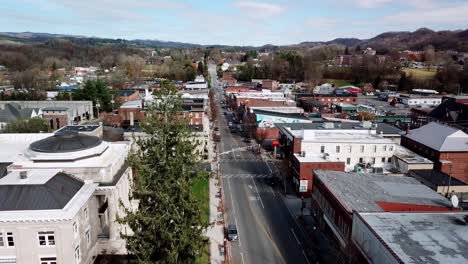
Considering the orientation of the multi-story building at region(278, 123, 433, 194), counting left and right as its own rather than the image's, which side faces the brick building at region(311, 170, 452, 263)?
left

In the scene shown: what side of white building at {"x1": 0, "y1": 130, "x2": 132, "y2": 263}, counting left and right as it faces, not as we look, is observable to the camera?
right

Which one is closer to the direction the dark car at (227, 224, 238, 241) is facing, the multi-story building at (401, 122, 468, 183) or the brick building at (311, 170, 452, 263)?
the brick building

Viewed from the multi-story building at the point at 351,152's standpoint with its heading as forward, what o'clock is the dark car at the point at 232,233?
The dark car is roughly at 10 o'clock from the multi-story building.

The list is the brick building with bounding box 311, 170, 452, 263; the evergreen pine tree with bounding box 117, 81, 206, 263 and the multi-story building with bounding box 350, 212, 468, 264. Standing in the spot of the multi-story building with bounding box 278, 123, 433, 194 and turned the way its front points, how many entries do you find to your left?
3

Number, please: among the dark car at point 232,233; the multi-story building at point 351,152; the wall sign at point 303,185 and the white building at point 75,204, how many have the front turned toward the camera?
2

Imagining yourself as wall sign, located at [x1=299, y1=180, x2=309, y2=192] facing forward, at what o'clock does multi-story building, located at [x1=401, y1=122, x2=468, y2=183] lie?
The multi-story building is roughly at 8 o'clock from the wall sign.

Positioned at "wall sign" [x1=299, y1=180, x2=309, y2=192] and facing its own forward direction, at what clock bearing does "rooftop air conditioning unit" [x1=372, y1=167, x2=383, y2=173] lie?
The rooftop air conditioning unit is roughly at 8 o'clock from the wall sign.

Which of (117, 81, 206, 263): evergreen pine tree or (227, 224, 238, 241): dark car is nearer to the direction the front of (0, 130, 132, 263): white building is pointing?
the dark car

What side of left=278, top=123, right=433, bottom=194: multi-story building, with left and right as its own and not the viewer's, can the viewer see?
left

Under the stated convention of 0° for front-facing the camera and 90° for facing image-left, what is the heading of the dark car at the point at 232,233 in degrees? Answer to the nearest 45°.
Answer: approximately 0°

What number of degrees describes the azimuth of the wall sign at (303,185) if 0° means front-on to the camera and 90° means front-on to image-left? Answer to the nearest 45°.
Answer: approximately 0°

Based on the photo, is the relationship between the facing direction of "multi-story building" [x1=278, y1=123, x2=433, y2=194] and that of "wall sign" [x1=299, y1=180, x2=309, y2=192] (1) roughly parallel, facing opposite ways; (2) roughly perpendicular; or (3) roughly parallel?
roughly perpendicular

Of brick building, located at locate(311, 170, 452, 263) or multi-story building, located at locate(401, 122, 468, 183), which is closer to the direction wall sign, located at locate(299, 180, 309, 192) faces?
the brick building
